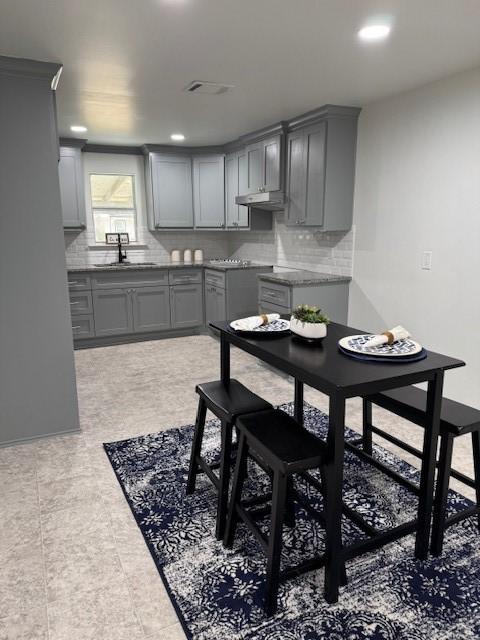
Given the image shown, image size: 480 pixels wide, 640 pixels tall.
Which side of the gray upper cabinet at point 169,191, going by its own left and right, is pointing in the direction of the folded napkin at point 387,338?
front

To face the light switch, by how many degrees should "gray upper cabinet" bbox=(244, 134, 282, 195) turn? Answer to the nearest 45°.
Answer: approximately 90° to its left

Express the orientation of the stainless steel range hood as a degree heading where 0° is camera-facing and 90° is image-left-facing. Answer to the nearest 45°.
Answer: approximately 45°

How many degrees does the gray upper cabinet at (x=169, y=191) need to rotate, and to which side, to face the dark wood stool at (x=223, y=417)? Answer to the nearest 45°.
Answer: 0° — it already faces it

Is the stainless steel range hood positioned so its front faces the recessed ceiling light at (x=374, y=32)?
no

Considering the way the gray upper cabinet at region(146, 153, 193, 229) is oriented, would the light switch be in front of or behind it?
in front

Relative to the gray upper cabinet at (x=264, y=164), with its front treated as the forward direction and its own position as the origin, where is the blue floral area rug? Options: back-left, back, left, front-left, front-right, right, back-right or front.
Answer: front-left

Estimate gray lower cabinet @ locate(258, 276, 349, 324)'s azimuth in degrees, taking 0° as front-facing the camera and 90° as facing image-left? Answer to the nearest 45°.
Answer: approximately 45°

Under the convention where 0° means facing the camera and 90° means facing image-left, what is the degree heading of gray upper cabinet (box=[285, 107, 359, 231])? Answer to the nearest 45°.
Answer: approximately 45°

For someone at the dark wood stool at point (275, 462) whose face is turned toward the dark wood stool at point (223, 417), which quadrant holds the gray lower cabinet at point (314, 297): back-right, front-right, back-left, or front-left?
front-right

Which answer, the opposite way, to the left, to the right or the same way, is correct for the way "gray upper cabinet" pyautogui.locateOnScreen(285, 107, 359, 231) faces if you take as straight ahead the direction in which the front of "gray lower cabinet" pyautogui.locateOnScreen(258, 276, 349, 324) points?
the same way

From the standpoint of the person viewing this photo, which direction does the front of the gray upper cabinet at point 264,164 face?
facing the viewer and to the left of the viewer

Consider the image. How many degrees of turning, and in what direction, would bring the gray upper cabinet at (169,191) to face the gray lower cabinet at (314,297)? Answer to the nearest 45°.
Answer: approximately 45° to its left

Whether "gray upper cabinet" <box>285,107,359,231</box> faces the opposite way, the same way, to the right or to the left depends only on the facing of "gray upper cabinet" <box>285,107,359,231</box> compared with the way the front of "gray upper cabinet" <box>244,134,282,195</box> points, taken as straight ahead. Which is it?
the same way

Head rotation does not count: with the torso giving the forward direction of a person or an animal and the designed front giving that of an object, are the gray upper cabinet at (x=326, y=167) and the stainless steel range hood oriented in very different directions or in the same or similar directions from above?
same or similar directions

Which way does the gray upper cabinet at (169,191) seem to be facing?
toward the camera

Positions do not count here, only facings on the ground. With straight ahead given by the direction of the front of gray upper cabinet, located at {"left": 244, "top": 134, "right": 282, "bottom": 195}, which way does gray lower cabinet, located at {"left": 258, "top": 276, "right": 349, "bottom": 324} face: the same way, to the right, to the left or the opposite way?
the same way

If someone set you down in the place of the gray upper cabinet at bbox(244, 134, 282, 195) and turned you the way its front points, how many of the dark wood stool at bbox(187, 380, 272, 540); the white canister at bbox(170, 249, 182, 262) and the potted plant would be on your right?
1

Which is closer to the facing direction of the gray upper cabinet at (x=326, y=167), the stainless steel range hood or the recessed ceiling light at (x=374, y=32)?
the recessed ceiling light

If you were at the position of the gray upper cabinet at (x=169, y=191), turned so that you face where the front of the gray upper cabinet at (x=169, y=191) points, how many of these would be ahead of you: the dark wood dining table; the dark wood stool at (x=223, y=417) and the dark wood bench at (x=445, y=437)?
3
